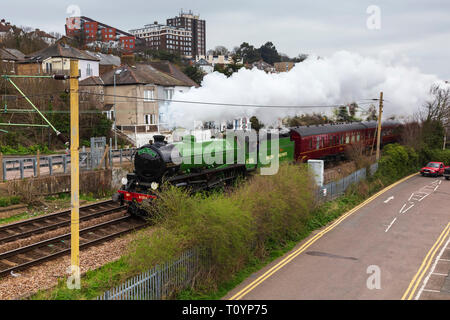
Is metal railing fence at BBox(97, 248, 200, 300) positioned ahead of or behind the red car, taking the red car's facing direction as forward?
ahead

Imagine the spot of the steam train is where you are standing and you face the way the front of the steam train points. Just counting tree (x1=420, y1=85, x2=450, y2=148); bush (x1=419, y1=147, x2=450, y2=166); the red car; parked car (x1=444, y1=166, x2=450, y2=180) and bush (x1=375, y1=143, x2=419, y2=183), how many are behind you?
5

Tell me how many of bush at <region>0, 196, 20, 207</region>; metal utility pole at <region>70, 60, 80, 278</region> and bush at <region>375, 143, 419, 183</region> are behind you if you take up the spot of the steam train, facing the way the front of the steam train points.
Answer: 1

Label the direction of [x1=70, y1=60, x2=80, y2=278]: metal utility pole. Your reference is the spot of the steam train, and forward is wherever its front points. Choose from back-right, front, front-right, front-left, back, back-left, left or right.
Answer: front-left

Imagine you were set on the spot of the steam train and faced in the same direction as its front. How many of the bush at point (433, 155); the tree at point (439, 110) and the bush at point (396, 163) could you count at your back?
3

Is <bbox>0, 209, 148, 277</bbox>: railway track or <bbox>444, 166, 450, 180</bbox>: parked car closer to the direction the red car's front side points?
the railway track

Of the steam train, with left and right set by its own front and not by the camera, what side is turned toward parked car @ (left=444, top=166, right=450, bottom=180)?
back

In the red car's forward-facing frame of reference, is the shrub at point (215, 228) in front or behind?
in front

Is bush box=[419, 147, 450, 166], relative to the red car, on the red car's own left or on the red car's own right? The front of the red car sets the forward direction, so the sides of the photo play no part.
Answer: on the red car's own right

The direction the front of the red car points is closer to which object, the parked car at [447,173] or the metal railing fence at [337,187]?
the metal railing fence

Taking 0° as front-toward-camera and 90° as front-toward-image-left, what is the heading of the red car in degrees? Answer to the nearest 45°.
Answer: approximately 45°

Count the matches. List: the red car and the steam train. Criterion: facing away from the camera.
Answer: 0

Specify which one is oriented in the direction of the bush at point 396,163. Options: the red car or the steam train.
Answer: the red car

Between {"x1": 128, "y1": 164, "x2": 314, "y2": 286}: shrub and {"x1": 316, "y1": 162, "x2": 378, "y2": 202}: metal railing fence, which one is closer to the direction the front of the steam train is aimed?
the shrub

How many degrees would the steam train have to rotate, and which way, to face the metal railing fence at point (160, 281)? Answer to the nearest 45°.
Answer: approximately 45° to its left
